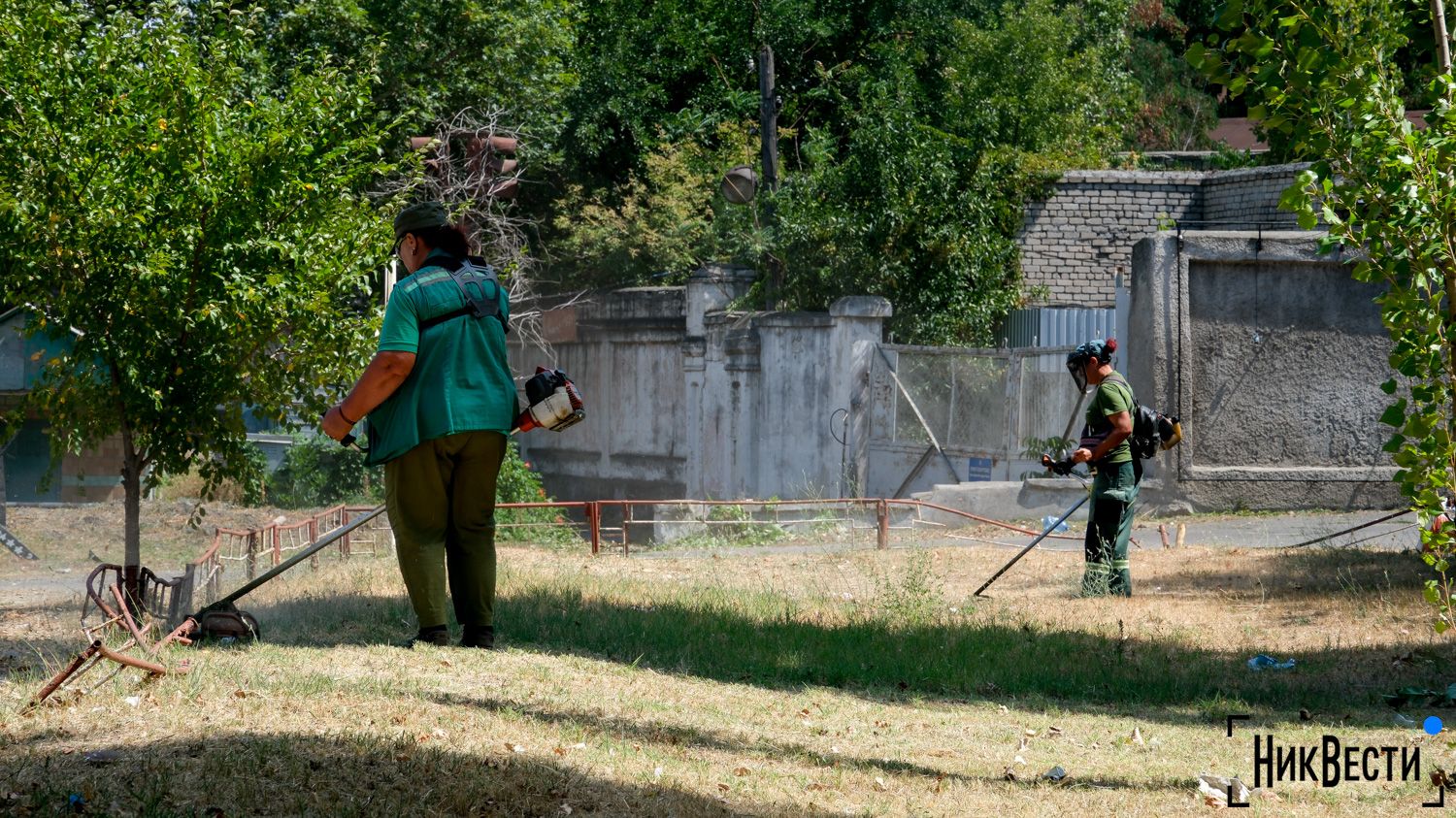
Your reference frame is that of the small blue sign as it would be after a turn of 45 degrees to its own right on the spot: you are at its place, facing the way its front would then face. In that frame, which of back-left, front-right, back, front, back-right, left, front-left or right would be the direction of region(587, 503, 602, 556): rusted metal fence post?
front

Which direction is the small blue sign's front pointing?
toward the camera

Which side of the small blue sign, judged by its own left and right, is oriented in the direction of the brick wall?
back

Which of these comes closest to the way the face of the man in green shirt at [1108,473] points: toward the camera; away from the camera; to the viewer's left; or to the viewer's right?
to the viewer's left

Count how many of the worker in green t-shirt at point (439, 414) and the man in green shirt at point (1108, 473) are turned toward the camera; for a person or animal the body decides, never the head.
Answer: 0

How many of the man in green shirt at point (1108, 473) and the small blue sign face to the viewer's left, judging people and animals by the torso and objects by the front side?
1

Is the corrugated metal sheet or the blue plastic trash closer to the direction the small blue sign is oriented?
the blue plastic trash

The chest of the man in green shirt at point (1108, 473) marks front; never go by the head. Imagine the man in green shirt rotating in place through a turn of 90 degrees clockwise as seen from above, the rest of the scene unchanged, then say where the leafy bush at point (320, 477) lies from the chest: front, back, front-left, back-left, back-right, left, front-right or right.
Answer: front-left

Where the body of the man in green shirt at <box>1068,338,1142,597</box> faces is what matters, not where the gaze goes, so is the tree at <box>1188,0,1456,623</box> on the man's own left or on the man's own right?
on the man's own left

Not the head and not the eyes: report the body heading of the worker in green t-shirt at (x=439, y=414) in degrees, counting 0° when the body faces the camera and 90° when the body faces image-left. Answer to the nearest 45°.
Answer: approximately 135°

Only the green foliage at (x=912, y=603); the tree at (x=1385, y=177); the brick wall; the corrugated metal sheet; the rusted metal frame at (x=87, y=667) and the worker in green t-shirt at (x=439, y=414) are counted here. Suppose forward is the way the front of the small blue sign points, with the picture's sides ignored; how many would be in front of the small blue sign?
4

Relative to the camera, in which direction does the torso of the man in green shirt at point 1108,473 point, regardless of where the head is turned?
to the viewer's left

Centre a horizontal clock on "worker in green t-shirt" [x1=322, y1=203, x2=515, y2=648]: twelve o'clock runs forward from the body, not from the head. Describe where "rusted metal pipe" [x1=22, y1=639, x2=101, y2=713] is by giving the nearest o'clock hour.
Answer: The rusted metal pipe is roughly at 9 o'clock from the worker in green t-shirt.

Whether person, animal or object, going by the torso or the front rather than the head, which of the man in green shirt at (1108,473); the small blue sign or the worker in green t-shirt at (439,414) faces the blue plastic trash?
the small blue sign

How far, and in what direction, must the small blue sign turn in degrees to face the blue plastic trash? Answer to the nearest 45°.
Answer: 0° — it already faces it

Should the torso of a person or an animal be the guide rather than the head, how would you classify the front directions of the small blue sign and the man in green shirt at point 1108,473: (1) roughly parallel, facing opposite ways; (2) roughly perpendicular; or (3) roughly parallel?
roughly perpendicular

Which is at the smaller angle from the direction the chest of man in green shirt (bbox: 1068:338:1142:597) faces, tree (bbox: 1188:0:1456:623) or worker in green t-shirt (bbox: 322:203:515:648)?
the worker in green t-shirt

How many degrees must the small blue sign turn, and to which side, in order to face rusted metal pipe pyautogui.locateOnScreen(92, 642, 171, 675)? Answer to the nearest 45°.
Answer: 0° — it already faces it
